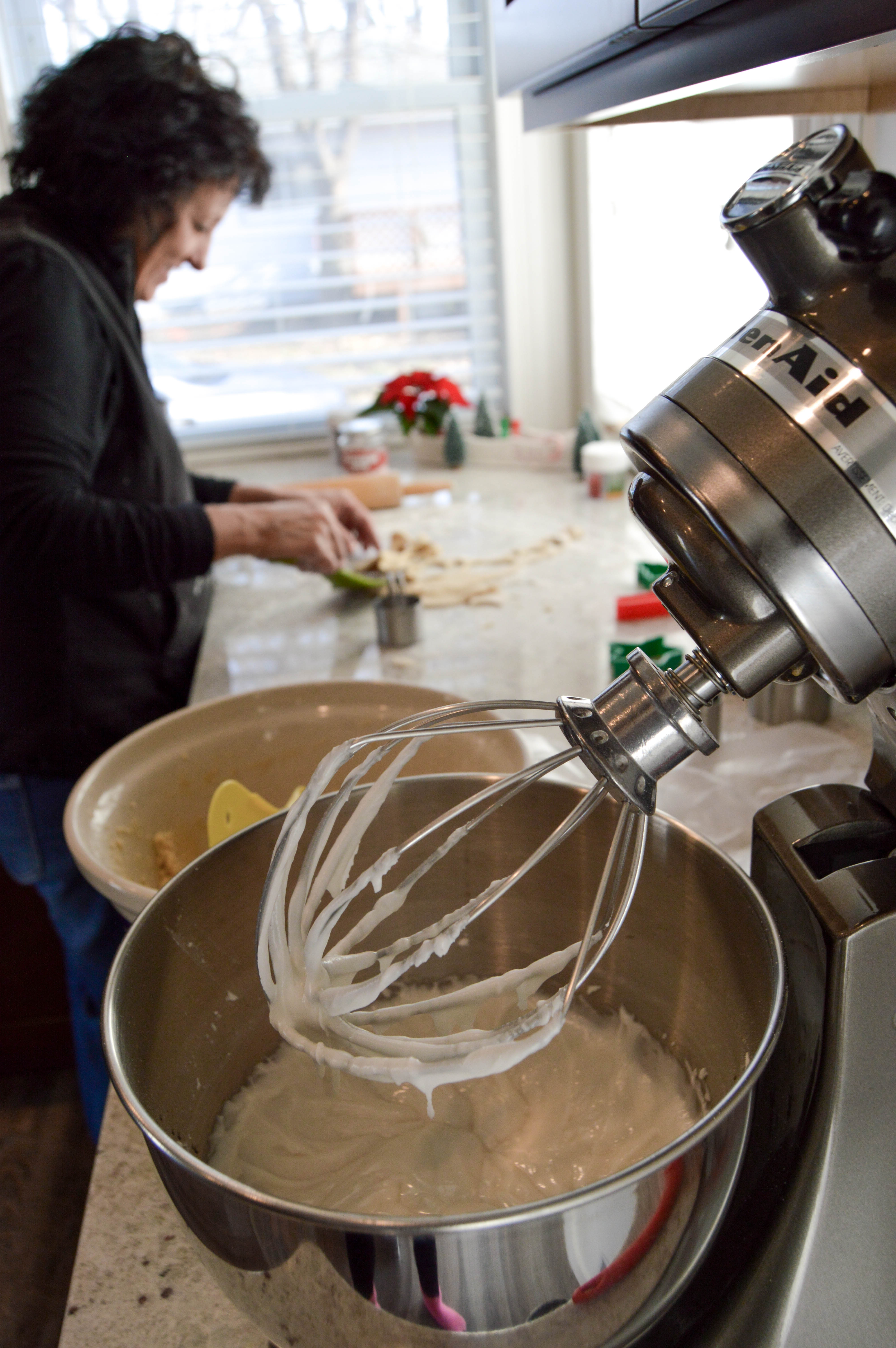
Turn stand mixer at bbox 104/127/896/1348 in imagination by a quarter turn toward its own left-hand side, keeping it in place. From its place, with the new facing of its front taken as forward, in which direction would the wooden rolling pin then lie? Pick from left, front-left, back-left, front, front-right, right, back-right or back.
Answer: back

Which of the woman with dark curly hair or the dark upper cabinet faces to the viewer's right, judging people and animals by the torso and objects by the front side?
the woman with dark curly hair

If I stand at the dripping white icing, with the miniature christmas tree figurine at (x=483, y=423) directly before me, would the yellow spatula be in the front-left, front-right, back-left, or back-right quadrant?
front-left

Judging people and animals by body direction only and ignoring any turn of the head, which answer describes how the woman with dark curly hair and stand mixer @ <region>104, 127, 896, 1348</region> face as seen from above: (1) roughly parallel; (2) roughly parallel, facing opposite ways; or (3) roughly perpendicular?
roughly parallel, facing opposite ways

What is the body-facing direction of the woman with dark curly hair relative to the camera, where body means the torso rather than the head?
to the viewer's right

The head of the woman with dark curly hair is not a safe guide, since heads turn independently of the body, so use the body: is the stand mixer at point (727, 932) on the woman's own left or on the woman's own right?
on the woman's own right

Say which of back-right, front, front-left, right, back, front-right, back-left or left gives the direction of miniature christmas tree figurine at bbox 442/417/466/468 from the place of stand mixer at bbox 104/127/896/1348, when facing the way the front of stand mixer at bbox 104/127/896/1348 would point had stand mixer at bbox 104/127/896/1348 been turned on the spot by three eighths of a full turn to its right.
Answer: front-left

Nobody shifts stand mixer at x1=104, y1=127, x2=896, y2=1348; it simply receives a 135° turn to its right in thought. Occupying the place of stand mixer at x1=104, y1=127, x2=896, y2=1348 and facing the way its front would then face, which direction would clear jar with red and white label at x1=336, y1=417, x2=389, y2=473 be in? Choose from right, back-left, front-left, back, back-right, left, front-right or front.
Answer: front-left

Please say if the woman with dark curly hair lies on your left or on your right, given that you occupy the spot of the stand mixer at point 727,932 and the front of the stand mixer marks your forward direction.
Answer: on your right

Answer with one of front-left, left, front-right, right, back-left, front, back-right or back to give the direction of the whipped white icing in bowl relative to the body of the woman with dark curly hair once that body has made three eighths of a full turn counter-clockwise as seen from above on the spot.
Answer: back-left

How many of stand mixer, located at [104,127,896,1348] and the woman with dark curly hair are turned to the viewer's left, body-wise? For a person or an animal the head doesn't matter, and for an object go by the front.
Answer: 1

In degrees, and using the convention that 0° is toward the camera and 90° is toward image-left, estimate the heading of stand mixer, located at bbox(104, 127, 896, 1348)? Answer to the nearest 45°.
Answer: approximately 90°

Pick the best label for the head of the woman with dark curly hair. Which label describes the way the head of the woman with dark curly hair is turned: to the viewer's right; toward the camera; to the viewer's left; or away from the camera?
to the viewer's right

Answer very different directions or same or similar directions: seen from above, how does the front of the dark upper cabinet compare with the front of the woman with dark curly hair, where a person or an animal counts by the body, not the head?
very different directions
